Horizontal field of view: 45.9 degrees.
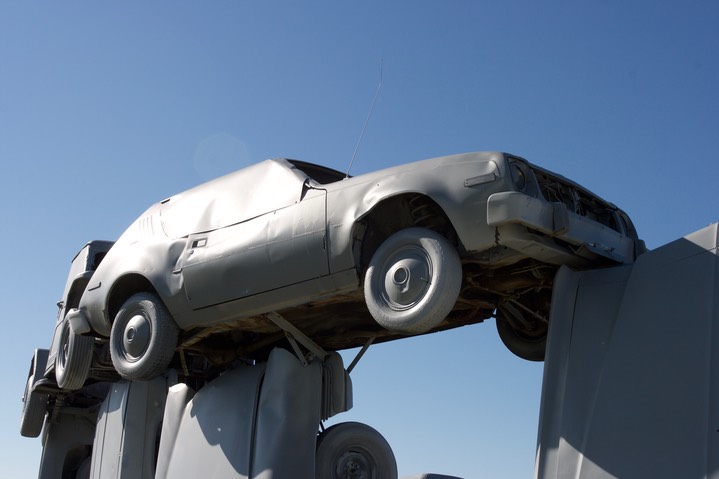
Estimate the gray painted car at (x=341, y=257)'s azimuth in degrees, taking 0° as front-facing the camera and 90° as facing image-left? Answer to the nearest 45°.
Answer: approximately 315°
